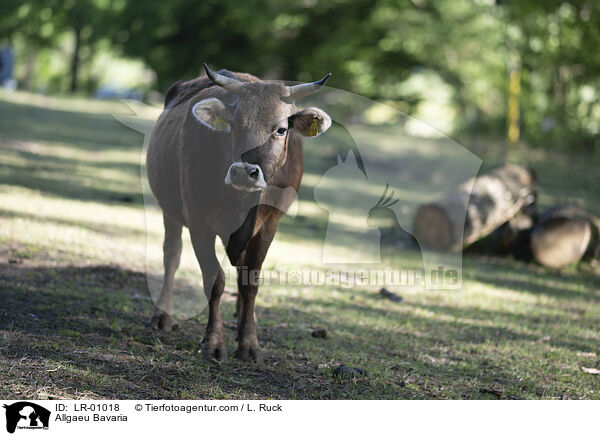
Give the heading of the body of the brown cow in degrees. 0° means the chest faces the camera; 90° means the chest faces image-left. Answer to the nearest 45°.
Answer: approximately 315°

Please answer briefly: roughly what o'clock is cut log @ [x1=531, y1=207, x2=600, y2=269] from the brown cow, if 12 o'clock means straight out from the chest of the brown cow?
The cut log is roughly at 9 o'clock from the brown cow.

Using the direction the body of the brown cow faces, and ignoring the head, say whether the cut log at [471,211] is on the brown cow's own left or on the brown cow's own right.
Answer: on the brown cow's own left

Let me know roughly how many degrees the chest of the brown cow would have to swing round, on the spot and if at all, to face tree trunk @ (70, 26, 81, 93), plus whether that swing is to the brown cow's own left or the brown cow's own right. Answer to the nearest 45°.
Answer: approximately 135° to the brown cow's own left

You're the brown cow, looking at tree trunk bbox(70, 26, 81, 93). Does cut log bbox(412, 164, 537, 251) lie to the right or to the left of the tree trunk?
right
